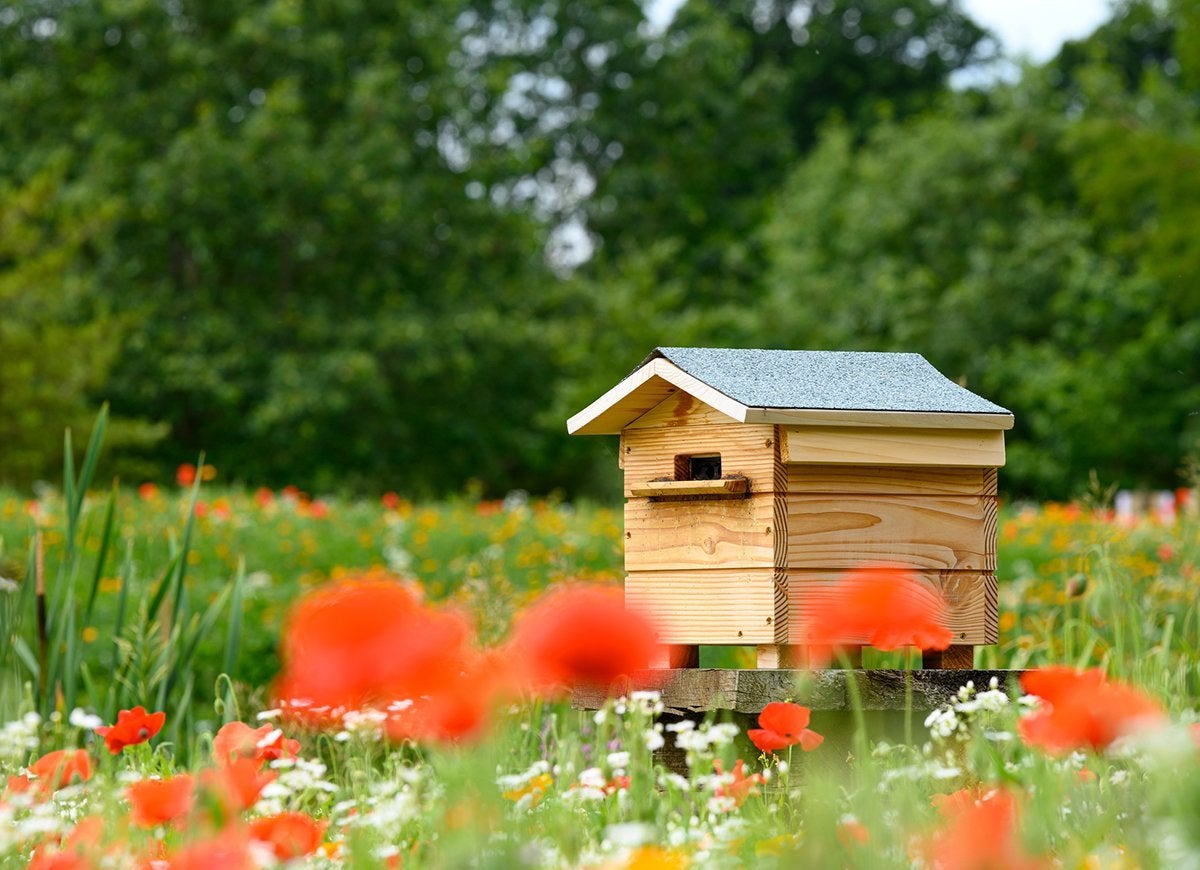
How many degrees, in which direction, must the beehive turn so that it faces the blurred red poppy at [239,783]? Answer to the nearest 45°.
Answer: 0° — it already faces it

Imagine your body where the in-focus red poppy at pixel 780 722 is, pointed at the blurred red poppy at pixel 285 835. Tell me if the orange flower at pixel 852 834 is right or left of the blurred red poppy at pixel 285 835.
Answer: left

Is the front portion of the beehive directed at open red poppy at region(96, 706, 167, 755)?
yes

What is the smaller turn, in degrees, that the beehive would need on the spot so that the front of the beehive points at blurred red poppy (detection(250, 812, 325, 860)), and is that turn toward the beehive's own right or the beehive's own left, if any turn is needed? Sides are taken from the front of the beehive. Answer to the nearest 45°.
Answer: approximately 45° to the beehive's own left

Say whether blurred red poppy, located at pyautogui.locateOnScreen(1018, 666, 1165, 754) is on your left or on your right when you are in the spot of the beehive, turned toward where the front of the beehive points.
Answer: on your left

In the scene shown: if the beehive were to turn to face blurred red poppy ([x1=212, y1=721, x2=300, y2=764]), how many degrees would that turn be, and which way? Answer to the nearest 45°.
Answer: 0° — it already faces it

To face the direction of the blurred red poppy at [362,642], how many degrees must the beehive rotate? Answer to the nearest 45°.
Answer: approximately 45° to its left

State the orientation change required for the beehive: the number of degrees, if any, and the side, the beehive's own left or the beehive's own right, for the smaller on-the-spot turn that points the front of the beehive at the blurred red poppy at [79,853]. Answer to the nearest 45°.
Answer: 0° — it already faces it

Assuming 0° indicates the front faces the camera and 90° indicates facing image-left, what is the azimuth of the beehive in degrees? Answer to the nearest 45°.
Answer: approximately 45°

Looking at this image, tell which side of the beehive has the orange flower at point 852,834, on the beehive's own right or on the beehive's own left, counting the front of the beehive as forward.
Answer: on the beehive's own left

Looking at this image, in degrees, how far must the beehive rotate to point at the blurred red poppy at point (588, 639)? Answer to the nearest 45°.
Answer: approximately 45° to its left

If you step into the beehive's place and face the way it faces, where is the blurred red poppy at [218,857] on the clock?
The blurred red poppy is roughly at 11 o'clock from the beehive.
